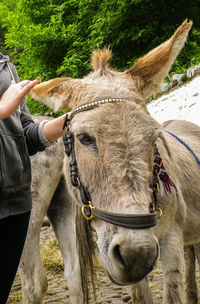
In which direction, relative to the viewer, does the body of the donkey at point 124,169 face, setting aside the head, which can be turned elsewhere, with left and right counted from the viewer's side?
facing the viewer and to the left of the viewer

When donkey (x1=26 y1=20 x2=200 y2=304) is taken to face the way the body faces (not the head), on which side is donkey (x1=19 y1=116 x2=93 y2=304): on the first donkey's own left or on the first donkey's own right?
on the first donkey's own right
